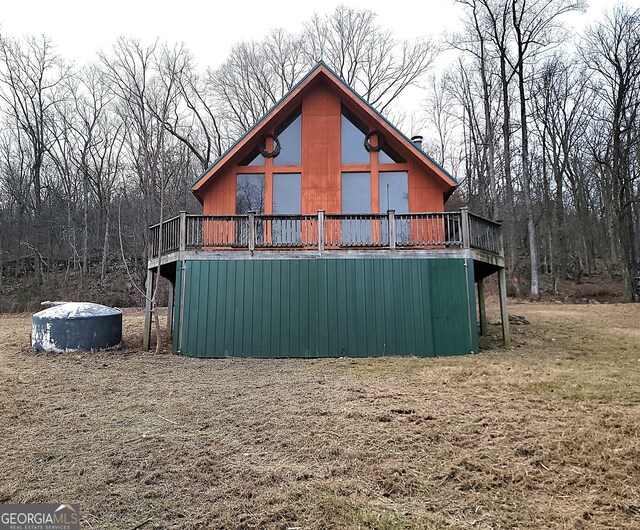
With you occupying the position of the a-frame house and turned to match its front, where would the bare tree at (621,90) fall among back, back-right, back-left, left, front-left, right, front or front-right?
back-left

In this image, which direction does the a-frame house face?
toward the camera
